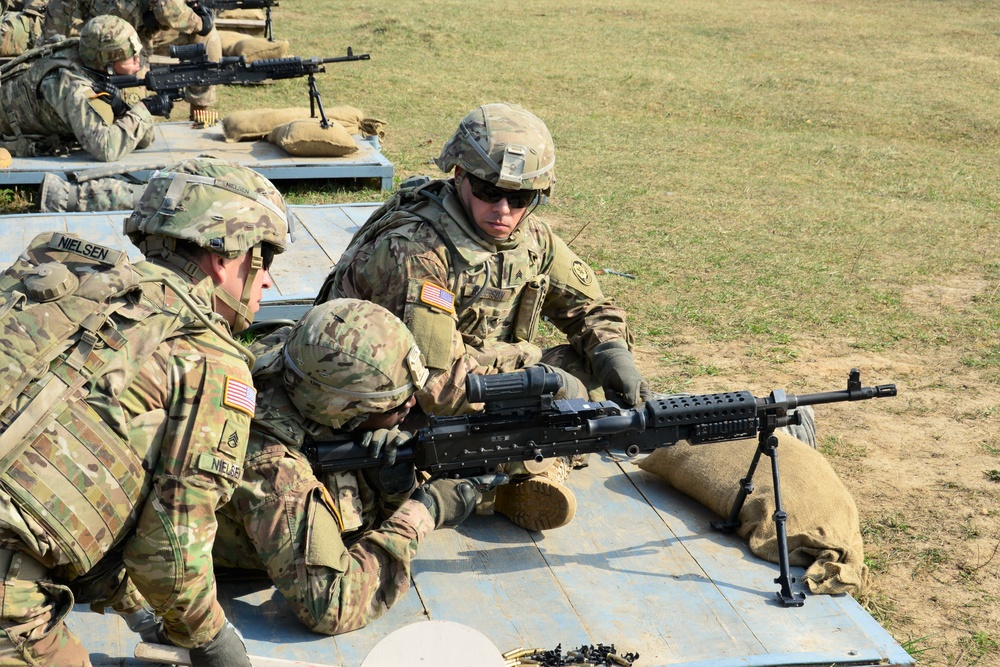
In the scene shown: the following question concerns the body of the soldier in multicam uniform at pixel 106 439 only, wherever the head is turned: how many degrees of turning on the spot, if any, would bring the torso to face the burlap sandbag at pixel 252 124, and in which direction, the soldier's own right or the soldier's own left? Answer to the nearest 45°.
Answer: approximately 45° to the soldier's own left

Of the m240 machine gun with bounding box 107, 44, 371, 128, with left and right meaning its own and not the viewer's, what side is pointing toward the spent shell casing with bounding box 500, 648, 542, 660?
right

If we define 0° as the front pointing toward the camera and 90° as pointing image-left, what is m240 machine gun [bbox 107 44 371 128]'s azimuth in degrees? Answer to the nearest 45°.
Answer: approximately 270°

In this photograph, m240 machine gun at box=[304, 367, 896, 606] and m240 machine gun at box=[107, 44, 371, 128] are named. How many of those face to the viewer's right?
2

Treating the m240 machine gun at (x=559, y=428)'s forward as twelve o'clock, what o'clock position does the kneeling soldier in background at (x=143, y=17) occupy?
The kneeling soldier in background is roughly at 8 o'clock from the m240 machine gun.

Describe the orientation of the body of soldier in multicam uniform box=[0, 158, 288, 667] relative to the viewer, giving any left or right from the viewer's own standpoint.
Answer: facing away from the viewer and to the right of the viewer

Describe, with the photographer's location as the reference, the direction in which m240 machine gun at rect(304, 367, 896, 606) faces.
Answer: facing to the right of the viewer
